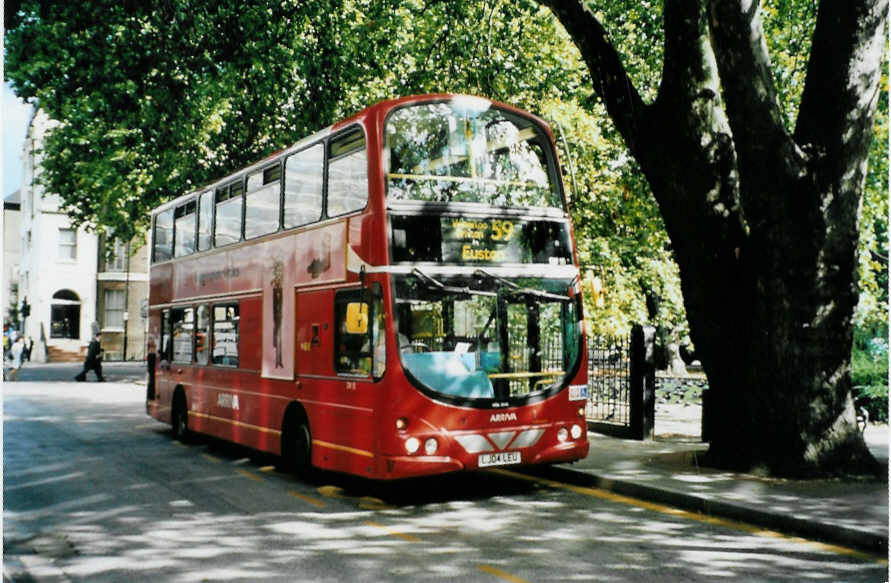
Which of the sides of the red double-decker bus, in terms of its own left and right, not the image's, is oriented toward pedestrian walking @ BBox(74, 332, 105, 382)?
back

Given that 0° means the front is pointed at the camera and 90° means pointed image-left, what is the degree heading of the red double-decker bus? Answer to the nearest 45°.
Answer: approximately 315°

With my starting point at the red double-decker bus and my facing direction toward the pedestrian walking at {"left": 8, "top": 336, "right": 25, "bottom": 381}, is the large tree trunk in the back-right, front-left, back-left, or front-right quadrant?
back-right

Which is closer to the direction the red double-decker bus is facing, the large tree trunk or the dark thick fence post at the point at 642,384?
the large tree trunk

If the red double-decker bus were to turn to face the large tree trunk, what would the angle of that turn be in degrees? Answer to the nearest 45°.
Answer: approximately 45° to its left

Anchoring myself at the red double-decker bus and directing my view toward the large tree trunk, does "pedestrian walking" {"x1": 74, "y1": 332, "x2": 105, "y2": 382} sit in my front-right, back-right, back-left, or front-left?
back-left

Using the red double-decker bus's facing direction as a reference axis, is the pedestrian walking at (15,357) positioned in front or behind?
behind

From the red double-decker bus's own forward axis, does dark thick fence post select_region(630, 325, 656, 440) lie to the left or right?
on its left
